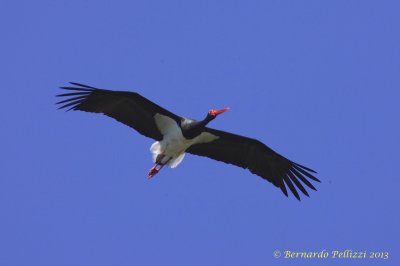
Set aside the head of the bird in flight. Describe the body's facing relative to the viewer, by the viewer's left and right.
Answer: facing the viewer and to the right of the viewer
